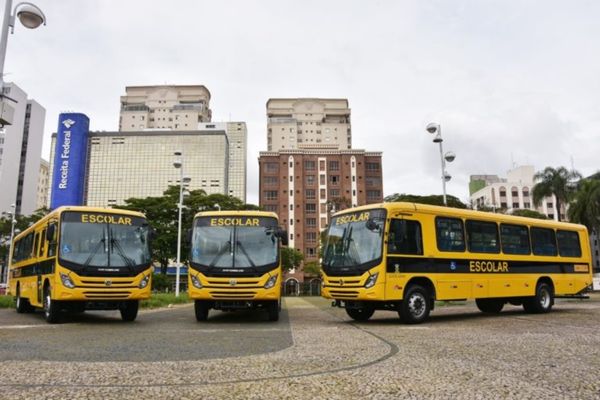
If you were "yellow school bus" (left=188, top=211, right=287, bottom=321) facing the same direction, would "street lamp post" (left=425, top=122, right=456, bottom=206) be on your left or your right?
on your left

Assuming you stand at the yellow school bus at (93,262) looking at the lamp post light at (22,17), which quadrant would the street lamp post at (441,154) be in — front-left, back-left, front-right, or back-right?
back-left

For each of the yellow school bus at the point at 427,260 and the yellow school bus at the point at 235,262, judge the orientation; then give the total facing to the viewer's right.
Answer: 0

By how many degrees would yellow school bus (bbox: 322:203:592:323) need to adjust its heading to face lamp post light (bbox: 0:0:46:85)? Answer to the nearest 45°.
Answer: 0° — it already faces it

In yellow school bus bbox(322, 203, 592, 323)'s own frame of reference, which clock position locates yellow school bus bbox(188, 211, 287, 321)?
yellow school bus bbox(188, 211, 287, 321) is roughly at 1 o'clock from yellow school bus bbox(322, 203, 592, 323).

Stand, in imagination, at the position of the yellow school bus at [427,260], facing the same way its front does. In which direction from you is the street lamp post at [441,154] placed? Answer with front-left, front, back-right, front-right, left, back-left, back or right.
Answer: back-right

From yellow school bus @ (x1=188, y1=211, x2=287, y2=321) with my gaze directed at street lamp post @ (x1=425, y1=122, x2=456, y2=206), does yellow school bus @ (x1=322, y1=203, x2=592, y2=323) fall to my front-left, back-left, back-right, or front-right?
front-right

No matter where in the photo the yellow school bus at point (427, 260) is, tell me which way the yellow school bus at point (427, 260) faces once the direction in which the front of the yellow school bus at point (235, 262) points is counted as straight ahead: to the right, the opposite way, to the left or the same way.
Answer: to the right

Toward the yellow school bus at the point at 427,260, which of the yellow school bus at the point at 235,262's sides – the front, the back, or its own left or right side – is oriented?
left

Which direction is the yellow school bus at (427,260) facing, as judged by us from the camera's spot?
facing the viewer and to the left of the viewer

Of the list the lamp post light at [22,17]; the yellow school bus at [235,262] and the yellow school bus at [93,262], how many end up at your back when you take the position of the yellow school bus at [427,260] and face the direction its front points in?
0

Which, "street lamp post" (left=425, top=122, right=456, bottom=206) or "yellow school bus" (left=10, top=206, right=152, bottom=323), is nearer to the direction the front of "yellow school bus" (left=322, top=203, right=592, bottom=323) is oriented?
the yellow school bus

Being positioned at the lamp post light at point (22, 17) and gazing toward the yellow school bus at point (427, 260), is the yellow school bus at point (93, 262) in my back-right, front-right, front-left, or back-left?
front-left

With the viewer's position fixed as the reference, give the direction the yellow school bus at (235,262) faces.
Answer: facing the viewer

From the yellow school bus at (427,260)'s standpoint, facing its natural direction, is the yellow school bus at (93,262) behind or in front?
in front

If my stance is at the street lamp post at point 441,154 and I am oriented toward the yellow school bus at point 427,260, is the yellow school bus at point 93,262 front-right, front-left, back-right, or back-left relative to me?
front-right

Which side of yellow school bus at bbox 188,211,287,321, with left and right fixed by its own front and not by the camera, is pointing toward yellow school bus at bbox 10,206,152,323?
right
